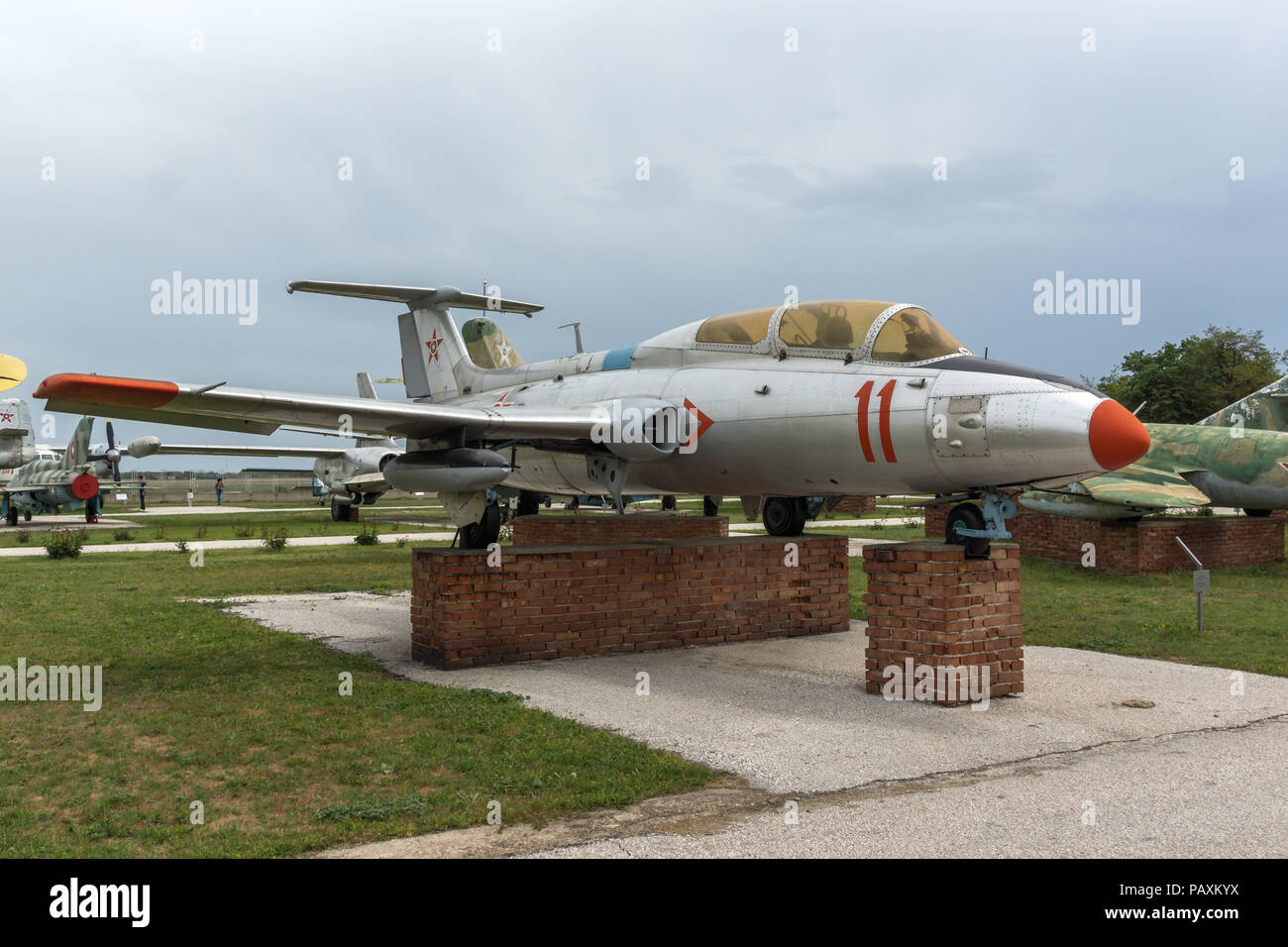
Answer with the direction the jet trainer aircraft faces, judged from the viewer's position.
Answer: facing the viewer and to the right of the viewer

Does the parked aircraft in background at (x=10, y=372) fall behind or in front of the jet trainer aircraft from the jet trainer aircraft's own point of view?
behind

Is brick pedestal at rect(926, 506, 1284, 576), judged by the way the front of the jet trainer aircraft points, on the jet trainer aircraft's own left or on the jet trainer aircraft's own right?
on the jet trainer aircraft's own left

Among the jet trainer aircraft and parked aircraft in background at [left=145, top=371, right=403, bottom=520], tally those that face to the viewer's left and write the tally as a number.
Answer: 0

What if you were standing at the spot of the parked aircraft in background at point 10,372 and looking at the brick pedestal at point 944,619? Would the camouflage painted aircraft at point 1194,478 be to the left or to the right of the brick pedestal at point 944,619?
left
